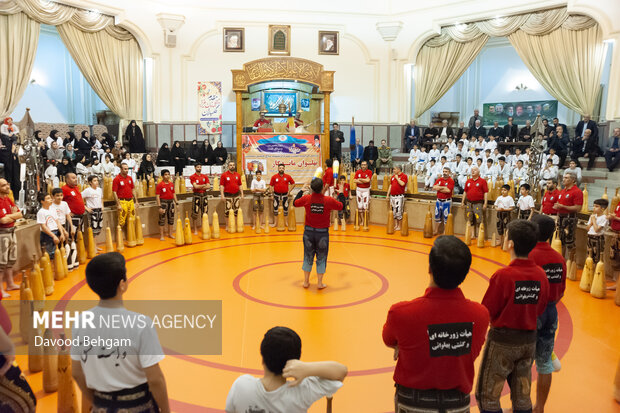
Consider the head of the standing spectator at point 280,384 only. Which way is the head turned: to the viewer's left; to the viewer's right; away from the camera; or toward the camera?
away from the camera

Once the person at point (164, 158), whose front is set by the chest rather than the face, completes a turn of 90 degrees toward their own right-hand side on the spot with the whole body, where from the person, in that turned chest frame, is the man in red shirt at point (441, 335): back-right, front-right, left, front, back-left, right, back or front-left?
front-left

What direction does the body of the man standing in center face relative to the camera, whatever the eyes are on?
away from the camera

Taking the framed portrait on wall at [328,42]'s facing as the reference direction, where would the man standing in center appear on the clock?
The man standing in center is roughly at 12 o'clock from the framed portrait on wall.

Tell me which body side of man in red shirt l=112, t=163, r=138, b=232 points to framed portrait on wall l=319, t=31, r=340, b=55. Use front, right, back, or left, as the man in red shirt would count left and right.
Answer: left

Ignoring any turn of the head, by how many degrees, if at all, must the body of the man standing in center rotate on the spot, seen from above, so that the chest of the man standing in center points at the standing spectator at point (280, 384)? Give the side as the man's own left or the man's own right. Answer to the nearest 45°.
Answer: approximately 180°

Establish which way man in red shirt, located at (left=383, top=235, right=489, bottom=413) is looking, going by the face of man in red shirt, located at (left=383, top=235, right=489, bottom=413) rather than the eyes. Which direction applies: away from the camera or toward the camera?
away from the camera

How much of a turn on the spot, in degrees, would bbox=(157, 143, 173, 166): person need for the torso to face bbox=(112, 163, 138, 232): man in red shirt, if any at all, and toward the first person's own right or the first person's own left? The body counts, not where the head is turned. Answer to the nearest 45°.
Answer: approximately 45° to the first person's own right

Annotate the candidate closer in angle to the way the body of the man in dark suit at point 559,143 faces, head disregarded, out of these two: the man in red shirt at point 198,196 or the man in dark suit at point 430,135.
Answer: the man in red shirt

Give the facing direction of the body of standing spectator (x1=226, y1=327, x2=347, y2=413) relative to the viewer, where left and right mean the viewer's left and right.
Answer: facing away from the viewer

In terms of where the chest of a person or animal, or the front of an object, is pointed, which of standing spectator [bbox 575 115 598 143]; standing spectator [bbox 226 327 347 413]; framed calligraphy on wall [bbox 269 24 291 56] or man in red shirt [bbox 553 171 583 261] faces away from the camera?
standing spectator [bbox 226 327 347 413]

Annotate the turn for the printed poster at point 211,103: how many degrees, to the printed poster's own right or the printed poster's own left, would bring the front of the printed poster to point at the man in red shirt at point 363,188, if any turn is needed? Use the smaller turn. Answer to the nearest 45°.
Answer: approximately 45° to the printed poster's own left
